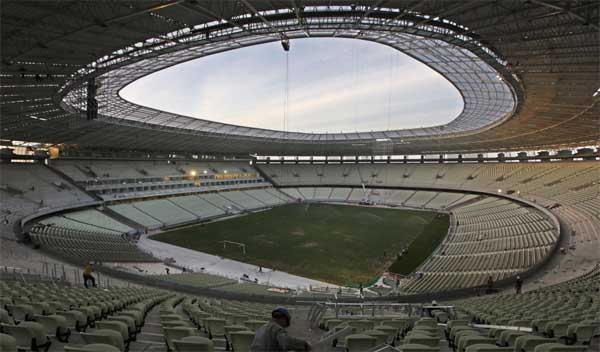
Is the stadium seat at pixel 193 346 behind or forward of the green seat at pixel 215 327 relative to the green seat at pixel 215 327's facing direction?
behind

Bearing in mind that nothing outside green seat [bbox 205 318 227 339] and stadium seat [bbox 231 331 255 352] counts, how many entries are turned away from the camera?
2

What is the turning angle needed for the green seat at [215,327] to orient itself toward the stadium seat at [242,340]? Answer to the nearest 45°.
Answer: approximately 180°

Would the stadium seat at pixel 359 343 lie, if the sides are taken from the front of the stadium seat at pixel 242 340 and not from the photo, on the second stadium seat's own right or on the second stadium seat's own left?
on the second stadium seat's own right

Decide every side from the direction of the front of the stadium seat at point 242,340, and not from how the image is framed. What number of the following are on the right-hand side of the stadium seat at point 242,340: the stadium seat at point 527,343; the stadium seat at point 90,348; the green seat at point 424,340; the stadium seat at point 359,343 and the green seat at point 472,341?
4

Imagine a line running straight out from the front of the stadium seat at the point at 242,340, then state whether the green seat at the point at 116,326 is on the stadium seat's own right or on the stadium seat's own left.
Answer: on the stadium seat's own left

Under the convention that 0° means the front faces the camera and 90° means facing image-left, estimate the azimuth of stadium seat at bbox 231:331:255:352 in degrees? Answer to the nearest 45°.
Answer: approximately 180°

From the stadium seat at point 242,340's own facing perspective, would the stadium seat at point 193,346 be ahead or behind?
behind

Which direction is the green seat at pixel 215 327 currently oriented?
away from the camera

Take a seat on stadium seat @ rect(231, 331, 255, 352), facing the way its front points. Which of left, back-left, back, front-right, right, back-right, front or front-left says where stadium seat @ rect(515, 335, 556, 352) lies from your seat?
right

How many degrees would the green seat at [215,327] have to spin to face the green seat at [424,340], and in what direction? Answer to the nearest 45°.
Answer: approximately 135° to its right

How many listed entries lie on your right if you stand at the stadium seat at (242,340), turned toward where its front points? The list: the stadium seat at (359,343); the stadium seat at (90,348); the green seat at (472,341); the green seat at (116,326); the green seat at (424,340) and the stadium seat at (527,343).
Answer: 4

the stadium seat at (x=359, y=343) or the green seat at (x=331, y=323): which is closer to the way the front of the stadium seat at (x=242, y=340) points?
the green seat

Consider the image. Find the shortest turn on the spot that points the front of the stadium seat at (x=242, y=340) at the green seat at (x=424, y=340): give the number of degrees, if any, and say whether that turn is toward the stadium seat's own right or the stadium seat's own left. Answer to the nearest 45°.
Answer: approximately 90° to the stadium seat's own right

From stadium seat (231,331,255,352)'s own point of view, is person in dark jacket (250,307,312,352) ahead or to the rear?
to the rear
